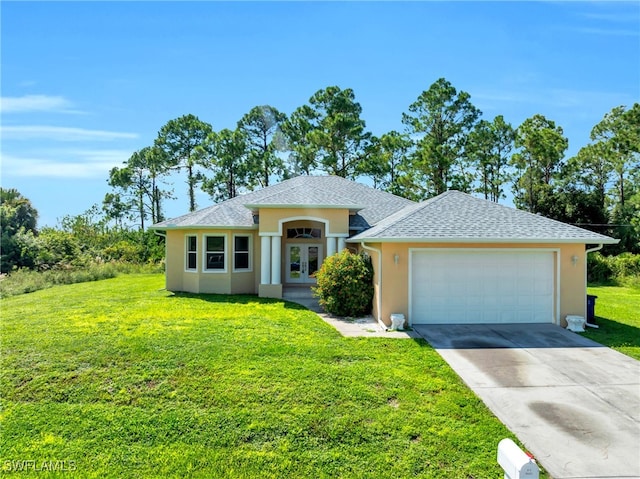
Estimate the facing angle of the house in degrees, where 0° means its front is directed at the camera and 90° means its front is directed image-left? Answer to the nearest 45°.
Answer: approximately 0°

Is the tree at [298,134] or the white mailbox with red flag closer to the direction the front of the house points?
the white mailbox with red flag

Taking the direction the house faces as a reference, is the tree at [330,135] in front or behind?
behind

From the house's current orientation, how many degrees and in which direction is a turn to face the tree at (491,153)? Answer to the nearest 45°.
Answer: approximately 180°

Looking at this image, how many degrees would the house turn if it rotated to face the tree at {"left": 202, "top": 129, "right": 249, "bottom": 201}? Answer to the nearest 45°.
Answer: approximately 135° to its right

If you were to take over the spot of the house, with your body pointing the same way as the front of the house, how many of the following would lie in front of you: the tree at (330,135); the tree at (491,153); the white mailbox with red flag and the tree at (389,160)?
1

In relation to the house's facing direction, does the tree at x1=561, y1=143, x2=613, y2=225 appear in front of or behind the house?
behind

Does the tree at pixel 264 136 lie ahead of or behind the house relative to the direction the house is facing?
behind

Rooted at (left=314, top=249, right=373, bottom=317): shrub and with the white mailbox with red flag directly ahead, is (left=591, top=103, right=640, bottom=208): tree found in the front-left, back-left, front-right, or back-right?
back-left

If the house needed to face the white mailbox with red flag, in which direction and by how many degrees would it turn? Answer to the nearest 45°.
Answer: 0° — it already faces it

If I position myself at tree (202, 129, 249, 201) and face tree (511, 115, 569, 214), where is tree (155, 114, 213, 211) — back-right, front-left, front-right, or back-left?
back-left

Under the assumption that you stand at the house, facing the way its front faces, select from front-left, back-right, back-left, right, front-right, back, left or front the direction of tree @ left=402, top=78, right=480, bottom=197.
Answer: back

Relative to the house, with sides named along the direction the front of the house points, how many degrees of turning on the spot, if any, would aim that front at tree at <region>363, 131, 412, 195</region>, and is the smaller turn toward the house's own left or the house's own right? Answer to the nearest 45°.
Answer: approximately 180°

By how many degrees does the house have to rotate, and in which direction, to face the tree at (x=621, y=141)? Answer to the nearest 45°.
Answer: approximately 135° to its left
